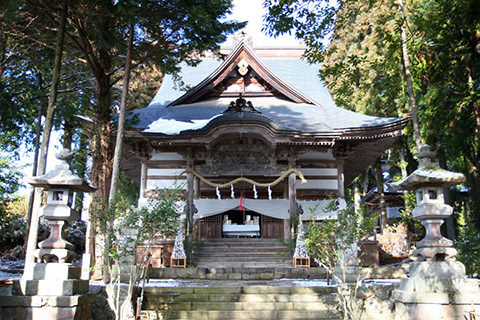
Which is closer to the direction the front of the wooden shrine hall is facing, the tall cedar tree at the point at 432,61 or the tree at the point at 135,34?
the tree

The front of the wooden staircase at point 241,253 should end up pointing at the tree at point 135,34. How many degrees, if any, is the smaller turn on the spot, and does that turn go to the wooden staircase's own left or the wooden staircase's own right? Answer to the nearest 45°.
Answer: approximately 45° to the wooden staircase's own right

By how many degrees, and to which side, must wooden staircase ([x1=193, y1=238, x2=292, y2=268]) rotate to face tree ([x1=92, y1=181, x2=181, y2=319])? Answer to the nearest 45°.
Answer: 0° — it already faces it

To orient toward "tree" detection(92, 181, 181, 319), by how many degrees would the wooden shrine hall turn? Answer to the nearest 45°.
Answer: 0° — it already faces it

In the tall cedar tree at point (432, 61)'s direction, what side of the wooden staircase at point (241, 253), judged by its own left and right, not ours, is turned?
left

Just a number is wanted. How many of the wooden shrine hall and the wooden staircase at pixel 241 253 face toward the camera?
2

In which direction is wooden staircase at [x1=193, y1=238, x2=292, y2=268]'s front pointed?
toward the camera

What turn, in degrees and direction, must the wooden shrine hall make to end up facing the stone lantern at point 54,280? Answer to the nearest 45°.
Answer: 0° — it already faces it

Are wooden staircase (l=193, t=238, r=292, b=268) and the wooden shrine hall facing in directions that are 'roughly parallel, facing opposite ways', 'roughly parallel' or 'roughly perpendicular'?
roughly parallel

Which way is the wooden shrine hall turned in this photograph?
toward the camera

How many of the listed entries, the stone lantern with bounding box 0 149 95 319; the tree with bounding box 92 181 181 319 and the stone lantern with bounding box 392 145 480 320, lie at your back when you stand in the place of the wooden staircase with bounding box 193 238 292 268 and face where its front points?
0

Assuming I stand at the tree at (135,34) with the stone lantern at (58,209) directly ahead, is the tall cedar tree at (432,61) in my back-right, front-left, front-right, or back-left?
back-left

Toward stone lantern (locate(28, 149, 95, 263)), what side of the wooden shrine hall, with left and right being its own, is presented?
front

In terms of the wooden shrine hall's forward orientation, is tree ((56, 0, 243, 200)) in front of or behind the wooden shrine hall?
in front
